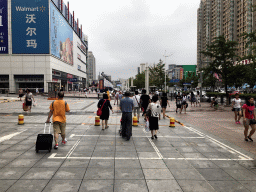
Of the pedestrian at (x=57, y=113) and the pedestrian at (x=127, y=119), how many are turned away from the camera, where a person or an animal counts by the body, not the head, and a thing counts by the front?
2

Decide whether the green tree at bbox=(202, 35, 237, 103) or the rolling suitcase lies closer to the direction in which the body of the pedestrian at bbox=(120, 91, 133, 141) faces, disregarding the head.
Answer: the green tree

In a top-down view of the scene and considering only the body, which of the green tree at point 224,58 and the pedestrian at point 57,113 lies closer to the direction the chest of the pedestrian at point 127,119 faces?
the green tree

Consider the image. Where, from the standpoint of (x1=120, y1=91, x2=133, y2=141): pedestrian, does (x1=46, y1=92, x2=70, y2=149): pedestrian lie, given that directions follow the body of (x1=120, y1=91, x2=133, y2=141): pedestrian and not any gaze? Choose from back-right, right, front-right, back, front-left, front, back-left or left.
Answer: back-left

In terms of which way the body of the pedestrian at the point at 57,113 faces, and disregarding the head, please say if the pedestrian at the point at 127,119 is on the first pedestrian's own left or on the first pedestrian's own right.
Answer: on the first pedestrian's own right

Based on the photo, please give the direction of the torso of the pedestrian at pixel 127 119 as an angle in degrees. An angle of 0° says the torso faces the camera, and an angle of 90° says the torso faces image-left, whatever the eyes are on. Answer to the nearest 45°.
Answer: approximately 180°

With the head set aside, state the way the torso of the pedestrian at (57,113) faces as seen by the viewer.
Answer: away from the camera

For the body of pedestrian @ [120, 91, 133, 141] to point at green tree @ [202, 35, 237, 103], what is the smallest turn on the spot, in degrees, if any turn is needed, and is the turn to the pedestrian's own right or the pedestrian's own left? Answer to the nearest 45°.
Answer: approximately 45° to the pedestrian's own right

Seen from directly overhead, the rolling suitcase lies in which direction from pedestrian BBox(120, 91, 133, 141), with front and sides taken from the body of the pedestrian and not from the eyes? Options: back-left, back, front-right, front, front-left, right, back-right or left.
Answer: back-left

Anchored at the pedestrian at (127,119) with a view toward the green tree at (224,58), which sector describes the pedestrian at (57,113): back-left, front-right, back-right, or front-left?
back-left
